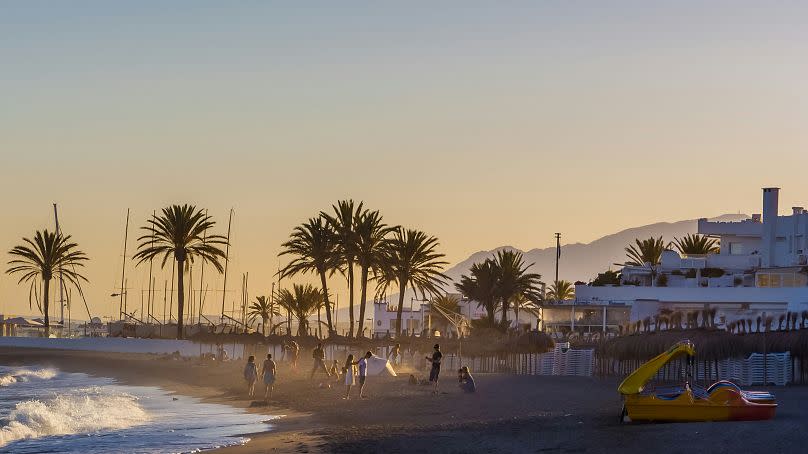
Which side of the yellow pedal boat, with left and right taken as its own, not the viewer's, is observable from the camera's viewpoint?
right

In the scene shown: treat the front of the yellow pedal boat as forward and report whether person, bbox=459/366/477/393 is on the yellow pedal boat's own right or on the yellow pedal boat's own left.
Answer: on the yellow pedal boat's own left
